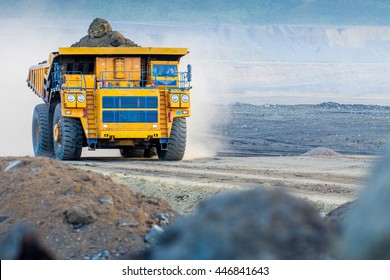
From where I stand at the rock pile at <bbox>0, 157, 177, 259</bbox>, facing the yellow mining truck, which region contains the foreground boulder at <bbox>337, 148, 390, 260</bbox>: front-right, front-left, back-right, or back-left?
back-right

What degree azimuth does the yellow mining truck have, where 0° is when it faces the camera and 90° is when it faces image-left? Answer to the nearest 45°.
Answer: approximately 0°

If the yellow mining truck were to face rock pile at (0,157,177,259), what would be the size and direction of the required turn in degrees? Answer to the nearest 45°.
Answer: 0° — it already faces it

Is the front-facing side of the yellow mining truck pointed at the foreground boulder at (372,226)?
yes
